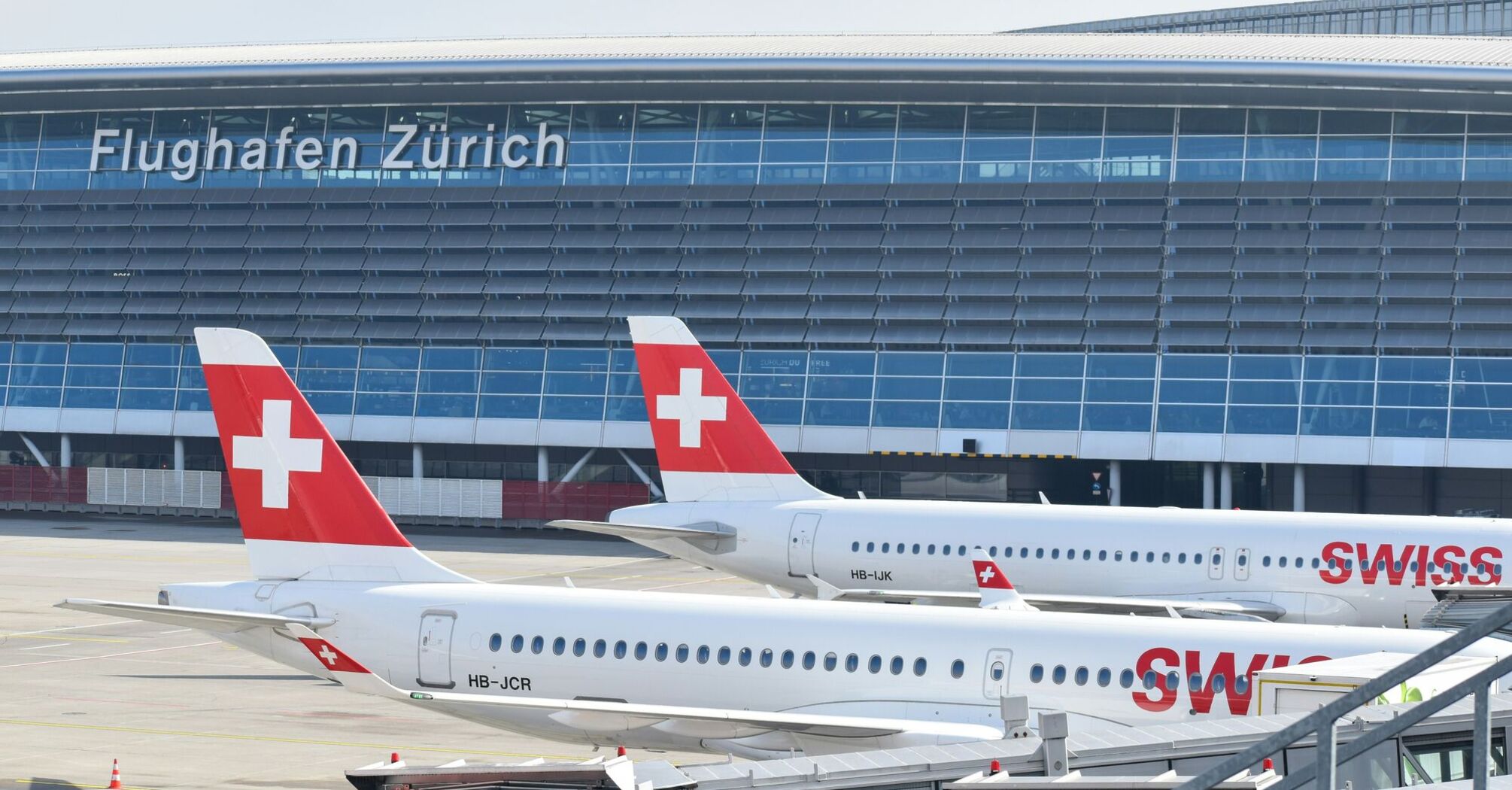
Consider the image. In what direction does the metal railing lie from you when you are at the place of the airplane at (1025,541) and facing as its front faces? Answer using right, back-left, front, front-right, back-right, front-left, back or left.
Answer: right

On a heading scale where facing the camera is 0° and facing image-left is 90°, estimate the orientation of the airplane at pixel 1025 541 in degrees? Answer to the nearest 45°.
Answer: approximately 270°

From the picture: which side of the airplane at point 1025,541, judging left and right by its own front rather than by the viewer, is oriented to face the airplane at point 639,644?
right

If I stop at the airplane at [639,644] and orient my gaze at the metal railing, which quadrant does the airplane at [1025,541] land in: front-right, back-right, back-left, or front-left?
back-left
